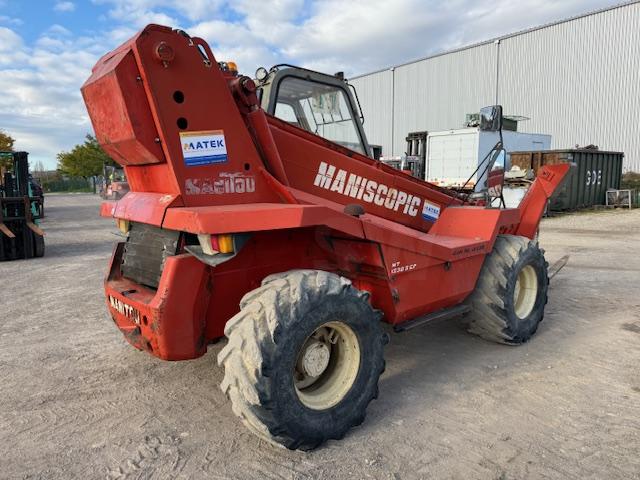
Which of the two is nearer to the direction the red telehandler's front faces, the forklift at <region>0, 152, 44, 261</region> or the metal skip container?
the metal skip container

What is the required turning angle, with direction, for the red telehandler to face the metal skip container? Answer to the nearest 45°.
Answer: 0° — it already faces it

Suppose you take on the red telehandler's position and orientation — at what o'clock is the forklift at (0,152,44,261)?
The forklift is roughly at 9 o'clock from the red telehandler.

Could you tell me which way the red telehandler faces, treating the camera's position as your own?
facing away from the viewer and to the right of the viewer
